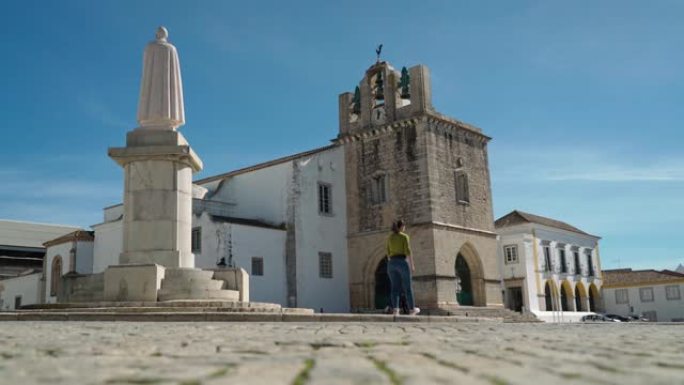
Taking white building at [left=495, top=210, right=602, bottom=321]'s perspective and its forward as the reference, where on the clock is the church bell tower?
The church bell tower is roughly at 2 o'clock from the white building.

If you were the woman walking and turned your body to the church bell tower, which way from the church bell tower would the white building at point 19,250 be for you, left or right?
left

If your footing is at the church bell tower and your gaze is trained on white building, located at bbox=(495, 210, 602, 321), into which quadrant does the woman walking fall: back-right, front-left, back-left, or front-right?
back-right

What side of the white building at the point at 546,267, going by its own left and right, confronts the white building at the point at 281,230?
right

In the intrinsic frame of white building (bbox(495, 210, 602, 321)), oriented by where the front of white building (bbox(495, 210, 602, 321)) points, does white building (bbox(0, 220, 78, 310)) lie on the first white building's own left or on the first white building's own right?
on the first white building's own right

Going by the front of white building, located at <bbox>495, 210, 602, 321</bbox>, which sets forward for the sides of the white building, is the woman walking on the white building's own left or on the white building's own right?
on the white building's own right

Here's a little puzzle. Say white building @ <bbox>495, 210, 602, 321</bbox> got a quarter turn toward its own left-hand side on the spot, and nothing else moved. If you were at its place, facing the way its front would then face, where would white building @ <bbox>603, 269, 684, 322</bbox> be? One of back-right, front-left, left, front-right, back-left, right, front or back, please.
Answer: front
